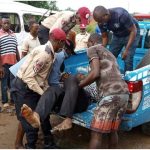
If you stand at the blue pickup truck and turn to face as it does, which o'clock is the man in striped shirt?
The man in striped shirt is roughly at 9 o'clock from the blue pickup truck.

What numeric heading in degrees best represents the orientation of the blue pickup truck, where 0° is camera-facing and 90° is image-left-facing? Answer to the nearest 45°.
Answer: approximately 225°

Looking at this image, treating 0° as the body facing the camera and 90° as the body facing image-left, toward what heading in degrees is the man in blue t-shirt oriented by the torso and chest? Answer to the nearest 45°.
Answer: approximately 45°
